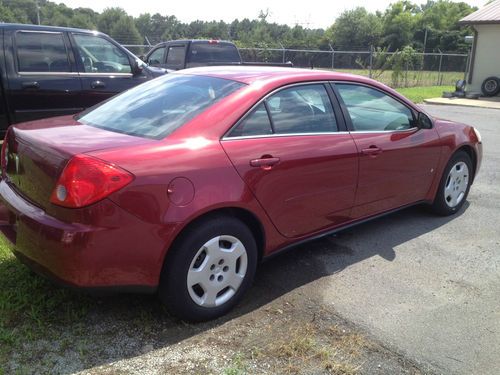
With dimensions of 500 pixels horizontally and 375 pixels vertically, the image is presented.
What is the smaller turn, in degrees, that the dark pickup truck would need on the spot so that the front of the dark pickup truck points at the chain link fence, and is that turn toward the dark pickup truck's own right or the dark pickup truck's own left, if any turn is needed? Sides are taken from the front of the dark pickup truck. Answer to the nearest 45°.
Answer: approximately 45° to the dark pickup truck's own left

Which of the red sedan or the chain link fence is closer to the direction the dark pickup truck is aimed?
the chain link fence

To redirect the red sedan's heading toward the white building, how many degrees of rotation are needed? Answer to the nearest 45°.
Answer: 0° — it already faces it

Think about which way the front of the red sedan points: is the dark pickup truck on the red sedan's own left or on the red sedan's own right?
on the red sedan's own left

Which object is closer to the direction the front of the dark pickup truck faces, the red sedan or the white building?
the white building

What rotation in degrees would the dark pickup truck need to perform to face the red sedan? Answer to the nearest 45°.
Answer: approximately 90° to its right

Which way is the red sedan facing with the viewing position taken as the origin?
facing away from the viewer and to the right of the viewer

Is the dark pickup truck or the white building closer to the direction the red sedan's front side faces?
the white building

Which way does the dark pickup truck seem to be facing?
to the viewer's right

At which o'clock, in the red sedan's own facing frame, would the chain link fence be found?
The chain link fence is roughly at 11 o'clock from the red sedan.

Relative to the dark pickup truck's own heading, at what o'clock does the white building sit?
The white building is roughly at 11 o'clock from the dark pickup truck.
